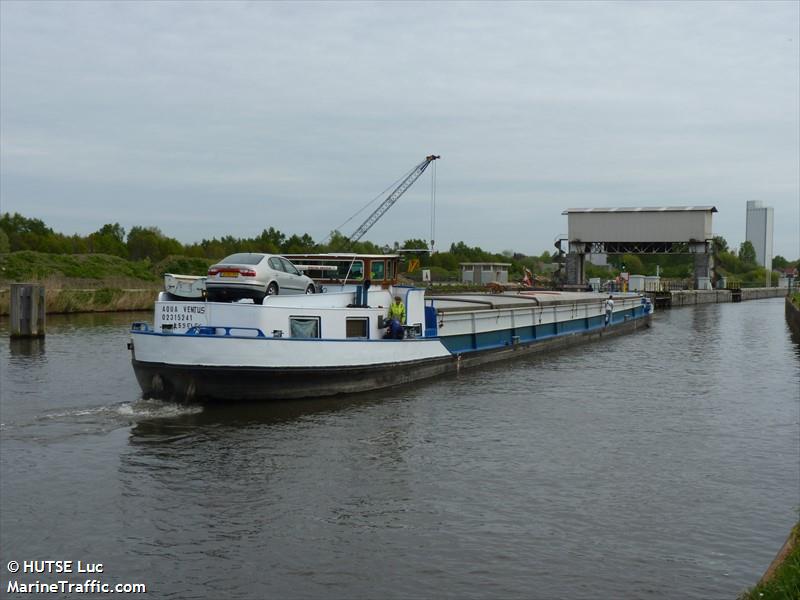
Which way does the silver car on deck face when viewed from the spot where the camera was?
facing away from the viewer and to the right of the viewer

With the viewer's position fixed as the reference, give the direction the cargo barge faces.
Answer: facing away from the viewer and to the right of the viewer

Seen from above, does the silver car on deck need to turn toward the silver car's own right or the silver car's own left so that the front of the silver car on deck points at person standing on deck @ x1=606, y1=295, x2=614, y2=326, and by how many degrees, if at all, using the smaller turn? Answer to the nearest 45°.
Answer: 0° — it already faces them

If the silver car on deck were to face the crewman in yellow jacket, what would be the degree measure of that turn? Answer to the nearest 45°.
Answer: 0° — it already faces them

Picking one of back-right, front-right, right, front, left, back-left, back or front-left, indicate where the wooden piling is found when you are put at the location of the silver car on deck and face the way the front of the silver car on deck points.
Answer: left
